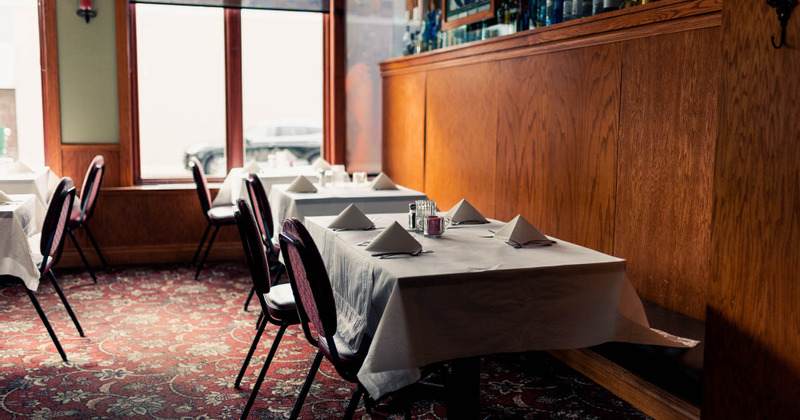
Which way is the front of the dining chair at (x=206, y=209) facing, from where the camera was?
facing to the right of the viewer

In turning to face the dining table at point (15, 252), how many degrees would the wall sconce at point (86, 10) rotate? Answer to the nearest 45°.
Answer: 0° — it already faces it

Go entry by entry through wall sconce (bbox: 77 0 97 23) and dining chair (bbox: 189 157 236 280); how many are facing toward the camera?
1

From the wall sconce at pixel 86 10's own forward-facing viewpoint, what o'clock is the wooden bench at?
The wooden bench is roughly at 11 o'clock from the wall sconce.

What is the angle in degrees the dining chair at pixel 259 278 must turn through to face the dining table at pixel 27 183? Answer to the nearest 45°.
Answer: approximately 135° to its left

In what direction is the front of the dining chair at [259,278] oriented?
to the viewer's right

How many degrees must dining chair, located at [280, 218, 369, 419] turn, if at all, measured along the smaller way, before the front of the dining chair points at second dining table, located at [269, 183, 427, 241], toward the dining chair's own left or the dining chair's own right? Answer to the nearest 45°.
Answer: approximately 45° to the dining chair's own left

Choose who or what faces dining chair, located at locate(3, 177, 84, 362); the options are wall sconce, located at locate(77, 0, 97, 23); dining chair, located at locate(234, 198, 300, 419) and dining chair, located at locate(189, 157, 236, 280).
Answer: the wall sconce
